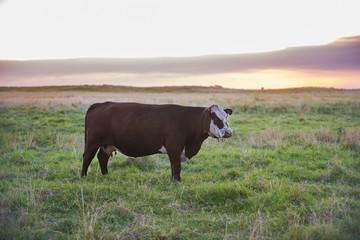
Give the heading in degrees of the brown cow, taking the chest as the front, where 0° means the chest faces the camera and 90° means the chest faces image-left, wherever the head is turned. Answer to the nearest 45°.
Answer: approximately 270°
